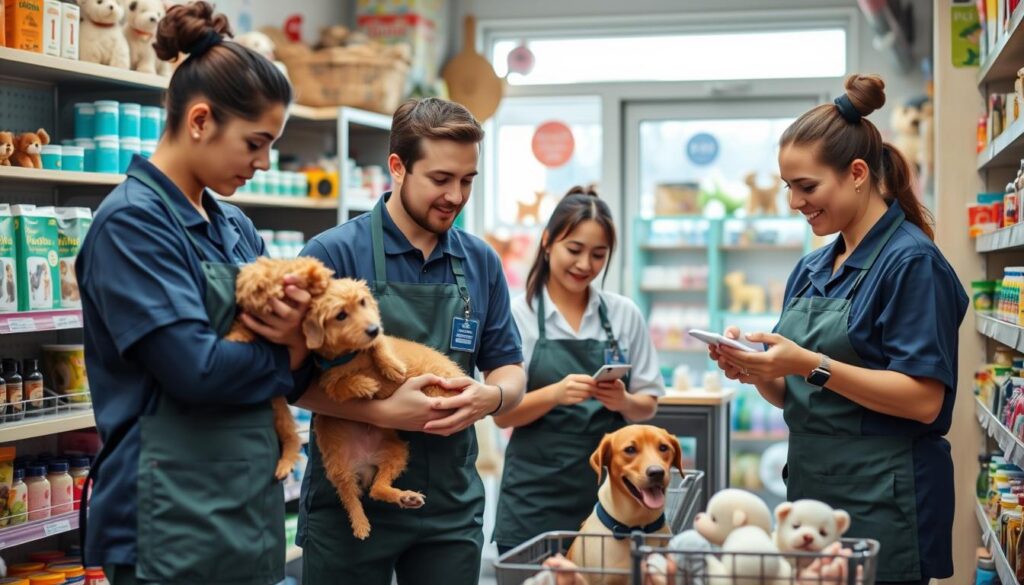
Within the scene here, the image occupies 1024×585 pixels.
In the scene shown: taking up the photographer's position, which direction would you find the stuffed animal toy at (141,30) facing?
facing the viewer and to the right of the viewer

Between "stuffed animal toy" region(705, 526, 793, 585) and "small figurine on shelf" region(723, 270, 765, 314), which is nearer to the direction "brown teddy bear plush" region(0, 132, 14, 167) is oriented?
the stuffed animal toy

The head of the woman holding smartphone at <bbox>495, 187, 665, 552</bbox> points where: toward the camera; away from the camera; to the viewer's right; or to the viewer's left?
toward the camera

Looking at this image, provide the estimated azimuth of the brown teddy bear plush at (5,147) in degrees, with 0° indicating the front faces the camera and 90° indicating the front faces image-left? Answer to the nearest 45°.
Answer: approximately 315°

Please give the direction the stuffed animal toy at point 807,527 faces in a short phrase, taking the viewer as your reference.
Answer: facing the viewer
